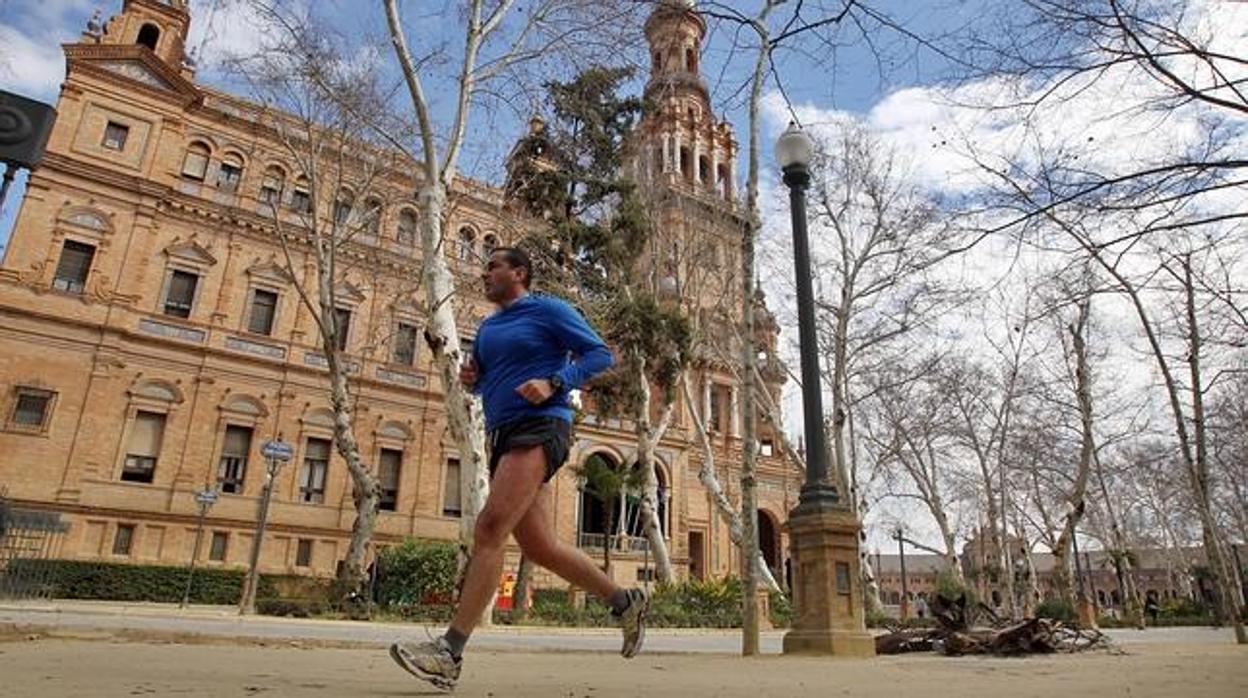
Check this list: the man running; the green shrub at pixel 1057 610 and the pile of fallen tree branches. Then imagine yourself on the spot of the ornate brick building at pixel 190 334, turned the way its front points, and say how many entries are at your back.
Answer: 0

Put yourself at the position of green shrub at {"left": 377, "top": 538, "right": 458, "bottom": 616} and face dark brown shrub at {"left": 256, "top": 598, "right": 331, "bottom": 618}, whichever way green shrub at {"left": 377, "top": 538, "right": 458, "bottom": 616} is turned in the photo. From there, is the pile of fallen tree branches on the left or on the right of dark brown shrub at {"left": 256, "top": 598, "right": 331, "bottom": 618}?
left

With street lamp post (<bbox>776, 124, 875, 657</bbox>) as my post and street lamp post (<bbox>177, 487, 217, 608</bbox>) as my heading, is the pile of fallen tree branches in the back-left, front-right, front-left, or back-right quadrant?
back-right

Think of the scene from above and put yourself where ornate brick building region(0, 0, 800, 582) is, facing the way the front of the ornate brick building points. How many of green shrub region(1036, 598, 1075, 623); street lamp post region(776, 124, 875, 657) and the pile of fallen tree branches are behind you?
0

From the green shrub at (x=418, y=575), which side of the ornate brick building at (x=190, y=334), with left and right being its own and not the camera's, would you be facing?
front

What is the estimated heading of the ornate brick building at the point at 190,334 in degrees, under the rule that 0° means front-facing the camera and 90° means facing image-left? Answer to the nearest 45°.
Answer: approximately 315°

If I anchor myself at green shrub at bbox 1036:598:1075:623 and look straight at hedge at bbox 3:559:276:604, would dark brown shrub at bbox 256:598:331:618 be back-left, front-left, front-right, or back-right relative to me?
front-left

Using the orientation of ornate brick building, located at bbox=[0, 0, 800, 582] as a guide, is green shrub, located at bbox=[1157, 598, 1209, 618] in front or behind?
in front

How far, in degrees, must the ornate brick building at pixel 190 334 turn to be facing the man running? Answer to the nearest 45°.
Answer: approximately 45° to its right

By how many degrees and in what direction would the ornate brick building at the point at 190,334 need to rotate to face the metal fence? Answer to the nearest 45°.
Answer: approximately 45° to its right

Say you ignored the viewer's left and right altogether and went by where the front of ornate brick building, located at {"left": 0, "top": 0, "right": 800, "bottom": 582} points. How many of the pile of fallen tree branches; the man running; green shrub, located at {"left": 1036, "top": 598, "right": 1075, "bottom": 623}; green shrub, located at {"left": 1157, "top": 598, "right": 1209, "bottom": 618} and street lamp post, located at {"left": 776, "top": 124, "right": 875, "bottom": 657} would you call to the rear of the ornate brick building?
0
